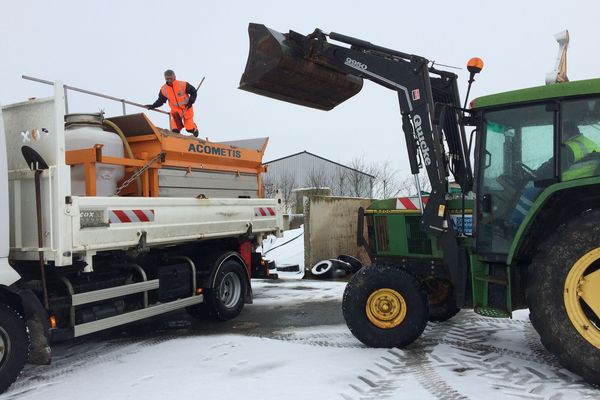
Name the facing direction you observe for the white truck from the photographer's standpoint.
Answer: facing the viewer and to the left of the viewer

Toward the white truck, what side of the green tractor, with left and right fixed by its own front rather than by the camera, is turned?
front

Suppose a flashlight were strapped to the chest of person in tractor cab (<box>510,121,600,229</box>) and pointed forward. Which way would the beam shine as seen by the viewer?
to the viewer's left

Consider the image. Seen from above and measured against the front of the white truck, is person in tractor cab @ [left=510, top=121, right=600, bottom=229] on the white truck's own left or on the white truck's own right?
on the white truck's own left

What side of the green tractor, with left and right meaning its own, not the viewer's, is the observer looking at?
left

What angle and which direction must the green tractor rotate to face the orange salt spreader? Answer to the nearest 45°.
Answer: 0° — it already faces it

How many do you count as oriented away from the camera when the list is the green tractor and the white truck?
0

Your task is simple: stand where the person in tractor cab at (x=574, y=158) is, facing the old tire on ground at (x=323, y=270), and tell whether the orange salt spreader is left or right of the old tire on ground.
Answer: left

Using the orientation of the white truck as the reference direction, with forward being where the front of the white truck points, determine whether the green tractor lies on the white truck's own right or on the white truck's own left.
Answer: on the white truck's own left
